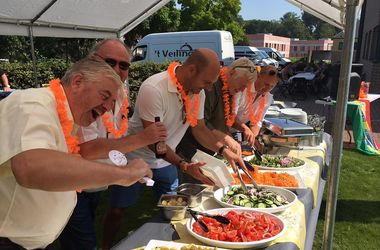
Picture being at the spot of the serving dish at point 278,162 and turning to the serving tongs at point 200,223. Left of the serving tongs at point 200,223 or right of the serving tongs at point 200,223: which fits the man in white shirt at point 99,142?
right

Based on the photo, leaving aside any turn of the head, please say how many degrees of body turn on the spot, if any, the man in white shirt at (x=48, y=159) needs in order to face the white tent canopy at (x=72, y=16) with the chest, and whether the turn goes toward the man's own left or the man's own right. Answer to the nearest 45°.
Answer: approximately 90° to the man's own left

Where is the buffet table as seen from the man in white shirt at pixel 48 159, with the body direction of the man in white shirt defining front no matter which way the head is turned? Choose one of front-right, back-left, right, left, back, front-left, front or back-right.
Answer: front

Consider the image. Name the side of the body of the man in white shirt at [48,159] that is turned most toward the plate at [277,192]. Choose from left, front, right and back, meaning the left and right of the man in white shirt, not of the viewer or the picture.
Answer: front

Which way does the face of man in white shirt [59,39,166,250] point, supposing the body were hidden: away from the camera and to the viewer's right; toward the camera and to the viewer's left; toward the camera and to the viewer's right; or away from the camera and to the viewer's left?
toward the camera and to the viewer's right

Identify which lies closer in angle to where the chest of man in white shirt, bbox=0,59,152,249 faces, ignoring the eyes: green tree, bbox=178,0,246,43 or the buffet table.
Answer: the buffet table

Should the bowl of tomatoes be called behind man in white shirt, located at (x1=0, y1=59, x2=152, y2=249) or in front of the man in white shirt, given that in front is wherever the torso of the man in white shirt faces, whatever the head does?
in front

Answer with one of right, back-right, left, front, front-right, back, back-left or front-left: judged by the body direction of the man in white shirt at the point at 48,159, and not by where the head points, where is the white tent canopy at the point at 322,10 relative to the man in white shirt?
front-left

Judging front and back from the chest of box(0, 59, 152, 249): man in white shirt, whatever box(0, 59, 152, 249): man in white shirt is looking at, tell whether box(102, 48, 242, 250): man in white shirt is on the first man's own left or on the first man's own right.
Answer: on the first man's own left

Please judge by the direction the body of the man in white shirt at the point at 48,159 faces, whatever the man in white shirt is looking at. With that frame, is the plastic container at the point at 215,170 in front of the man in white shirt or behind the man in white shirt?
in front

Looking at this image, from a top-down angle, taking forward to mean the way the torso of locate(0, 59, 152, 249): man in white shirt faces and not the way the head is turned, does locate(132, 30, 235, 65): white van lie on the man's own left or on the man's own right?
on the man's own left

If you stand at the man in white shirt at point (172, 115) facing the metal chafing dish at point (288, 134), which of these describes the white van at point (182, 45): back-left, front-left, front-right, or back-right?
front-left

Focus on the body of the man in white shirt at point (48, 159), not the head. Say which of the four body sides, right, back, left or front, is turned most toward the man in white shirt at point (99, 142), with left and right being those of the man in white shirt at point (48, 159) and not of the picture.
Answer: left

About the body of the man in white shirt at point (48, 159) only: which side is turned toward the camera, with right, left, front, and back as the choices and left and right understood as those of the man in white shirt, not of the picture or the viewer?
right
